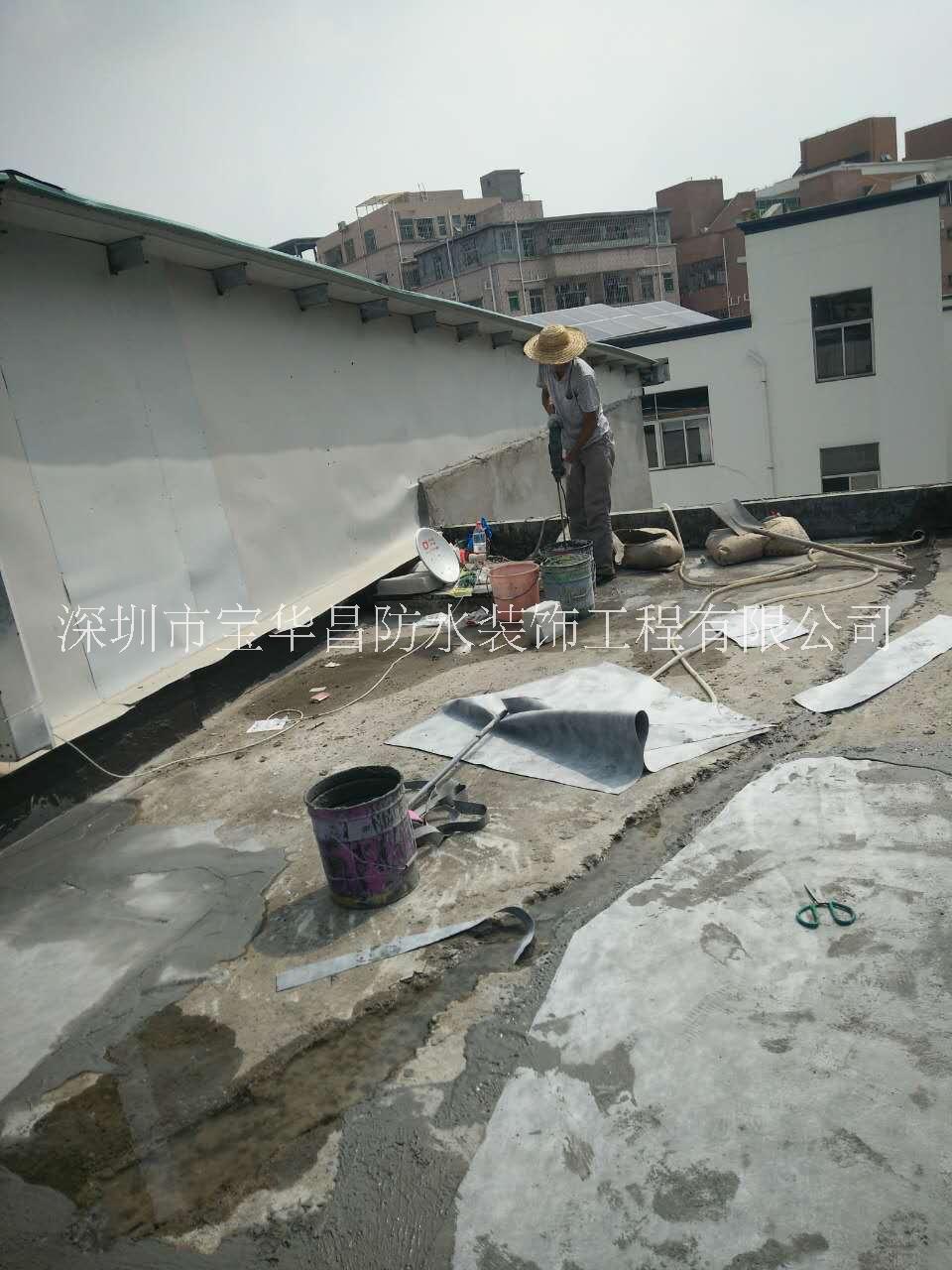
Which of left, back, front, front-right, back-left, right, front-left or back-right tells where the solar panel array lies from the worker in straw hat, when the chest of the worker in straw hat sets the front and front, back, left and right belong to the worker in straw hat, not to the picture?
back-right

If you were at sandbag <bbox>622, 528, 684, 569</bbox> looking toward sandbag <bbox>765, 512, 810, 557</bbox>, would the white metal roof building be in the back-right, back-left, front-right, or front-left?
back-right

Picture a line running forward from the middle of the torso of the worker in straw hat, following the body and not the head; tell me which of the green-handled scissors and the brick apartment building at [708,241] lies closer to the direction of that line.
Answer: the green-handled scissors

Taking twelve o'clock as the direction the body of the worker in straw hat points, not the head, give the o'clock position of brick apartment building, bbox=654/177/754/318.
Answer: The brick apartment building is roughly at 5 o'clock from the worker in straw hat.

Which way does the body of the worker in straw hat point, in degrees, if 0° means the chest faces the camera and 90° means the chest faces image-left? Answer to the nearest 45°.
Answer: approximately 45°

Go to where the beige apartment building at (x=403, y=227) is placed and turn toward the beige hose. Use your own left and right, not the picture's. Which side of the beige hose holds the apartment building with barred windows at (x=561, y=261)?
left

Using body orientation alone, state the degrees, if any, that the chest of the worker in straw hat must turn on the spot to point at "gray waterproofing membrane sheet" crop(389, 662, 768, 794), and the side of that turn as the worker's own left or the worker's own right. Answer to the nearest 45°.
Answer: approximately 45° to the worker's own left

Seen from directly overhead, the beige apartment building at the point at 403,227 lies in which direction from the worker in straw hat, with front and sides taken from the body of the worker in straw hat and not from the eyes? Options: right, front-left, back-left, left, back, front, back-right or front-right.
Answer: back-right

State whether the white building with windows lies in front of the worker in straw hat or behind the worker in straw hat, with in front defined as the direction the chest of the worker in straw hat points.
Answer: behind
